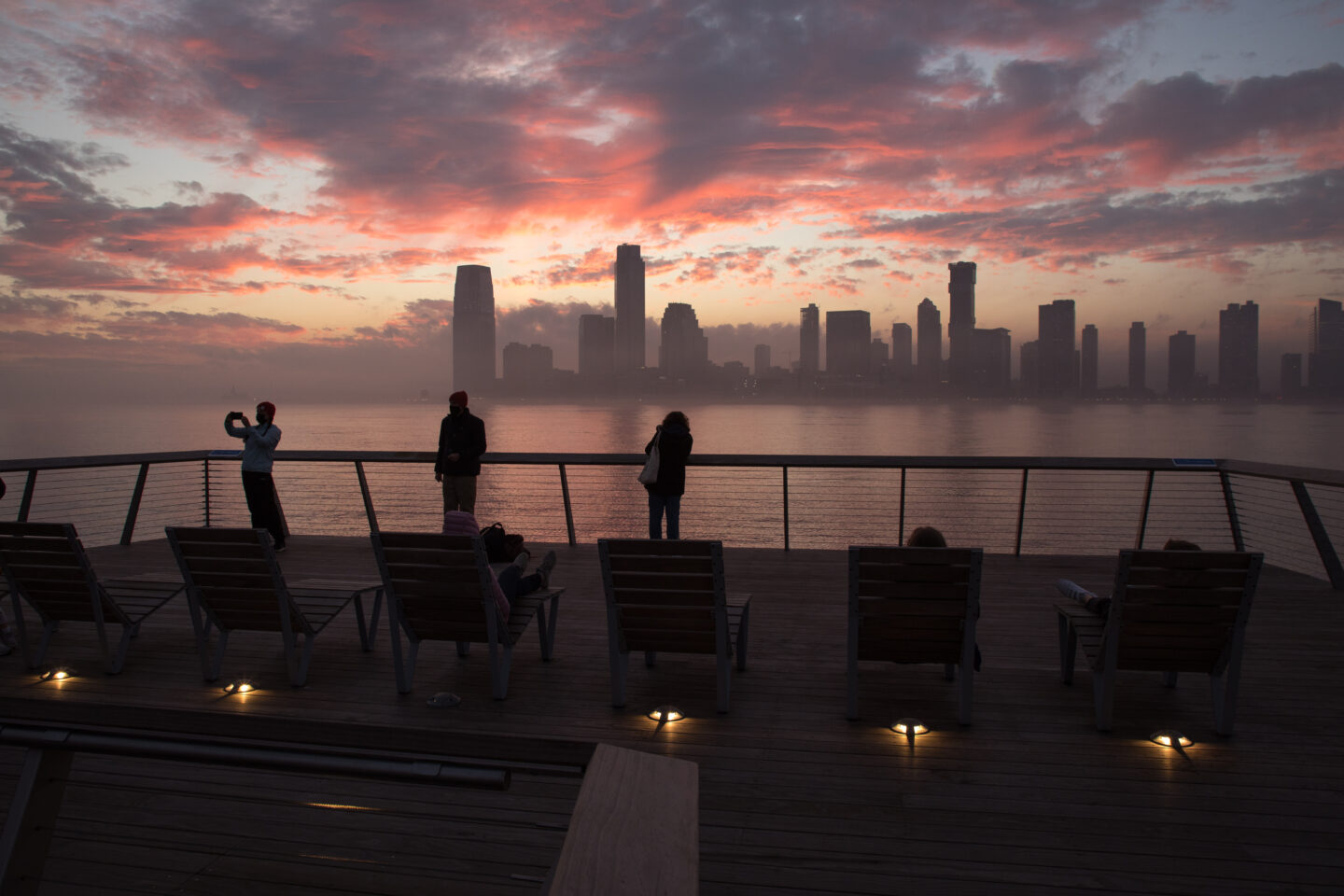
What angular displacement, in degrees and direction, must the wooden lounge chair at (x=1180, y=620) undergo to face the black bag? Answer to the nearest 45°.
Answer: approximately 45° to its left

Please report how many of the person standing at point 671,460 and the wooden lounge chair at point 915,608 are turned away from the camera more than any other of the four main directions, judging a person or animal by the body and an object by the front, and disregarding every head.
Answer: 2

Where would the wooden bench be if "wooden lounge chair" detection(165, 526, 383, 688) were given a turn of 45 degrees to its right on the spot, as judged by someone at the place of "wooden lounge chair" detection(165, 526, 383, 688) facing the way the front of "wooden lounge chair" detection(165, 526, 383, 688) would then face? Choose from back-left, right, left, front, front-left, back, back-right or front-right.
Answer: right

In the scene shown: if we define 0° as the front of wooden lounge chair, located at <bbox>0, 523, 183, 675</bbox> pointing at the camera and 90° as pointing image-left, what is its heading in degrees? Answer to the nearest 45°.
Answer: approximately 225°

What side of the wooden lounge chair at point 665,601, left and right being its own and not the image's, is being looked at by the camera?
back

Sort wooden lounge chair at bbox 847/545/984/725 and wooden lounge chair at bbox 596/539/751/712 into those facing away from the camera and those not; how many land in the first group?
2

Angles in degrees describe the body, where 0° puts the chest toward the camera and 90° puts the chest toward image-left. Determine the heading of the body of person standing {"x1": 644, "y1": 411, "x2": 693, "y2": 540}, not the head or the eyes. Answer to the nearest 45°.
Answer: approximately 180°

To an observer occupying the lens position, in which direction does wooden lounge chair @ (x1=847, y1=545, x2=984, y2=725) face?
facing away from the viewer

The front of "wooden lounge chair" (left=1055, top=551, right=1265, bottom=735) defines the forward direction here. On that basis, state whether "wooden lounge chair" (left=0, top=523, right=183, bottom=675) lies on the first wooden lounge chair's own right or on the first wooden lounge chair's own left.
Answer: on the first wooden lounge chair's own left

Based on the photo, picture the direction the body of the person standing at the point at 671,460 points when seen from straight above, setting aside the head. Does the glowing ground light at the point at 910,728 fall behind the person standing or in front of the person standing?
behind

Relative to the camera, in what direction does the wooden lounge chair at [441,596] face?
facing away from the viewer and to the right of the viewer

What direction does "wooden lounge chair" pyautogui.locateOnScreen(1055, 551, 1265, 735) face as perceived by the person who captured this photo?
facing away from the viewer and to the left of the viewer

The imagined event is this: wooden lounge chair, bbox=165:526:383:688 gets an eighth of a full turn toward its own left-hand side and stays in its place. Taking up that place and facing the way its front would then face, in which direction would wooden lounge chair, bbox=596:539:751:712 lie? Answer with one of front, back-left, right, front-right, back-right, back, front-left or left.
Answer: back-right
